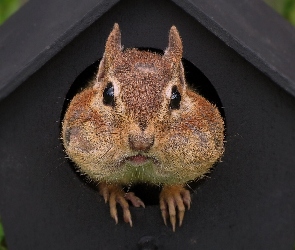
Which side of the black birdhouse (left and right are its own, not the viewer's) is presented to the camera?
front

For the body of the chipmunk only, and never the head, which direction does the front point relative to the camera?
toward the camera
